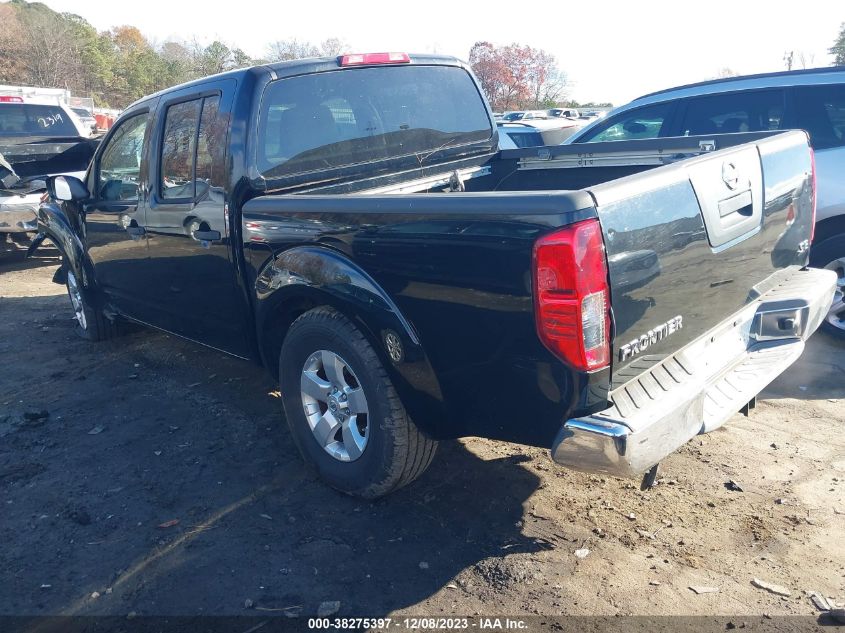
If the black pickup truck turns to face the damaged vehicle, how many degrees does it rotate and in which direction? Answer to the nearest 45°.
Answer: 0° — it already faces it

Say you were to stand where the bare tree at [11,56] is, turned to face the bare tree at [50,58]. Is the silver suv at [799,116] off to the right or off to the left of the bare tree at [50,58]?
right

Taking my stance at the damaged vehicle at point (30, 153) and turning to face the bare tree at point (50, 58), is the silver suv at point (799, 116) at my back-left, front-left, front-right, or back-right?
back-right

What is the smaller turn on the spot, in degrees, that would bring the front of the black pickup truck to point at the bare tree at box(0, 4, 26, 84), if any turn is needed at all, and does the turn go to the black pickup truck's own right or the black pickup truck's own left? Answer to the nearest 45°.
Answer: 0° — it already faces it

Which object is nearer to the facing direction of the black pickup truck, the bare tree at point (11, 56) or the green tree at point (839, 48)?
the bare tree

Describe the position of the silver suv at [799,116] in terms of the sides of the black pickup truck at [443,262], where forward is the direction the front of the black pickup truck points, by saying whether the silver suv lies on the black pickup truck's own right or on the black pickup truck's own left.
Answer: on the black pickup truck's own right

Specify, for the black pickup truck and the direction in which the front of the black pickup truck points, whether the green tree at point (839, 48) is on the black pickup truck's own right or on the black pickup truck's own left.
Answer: on the black pickup truck's own right

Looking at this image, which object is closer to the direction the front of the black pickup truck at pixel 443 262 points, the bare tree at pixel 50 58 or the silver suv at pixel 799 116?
the bare tree

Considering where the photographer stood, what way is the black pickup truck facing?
facing away from the viewer and to the left of the viewer

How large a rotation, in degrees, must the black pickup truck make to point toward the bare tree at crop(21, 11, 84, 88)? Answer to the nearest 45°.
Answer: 0° — it already faces it

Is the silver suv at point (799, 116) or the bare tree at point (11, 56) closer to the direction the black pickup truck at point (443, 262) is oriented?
the bare tree
